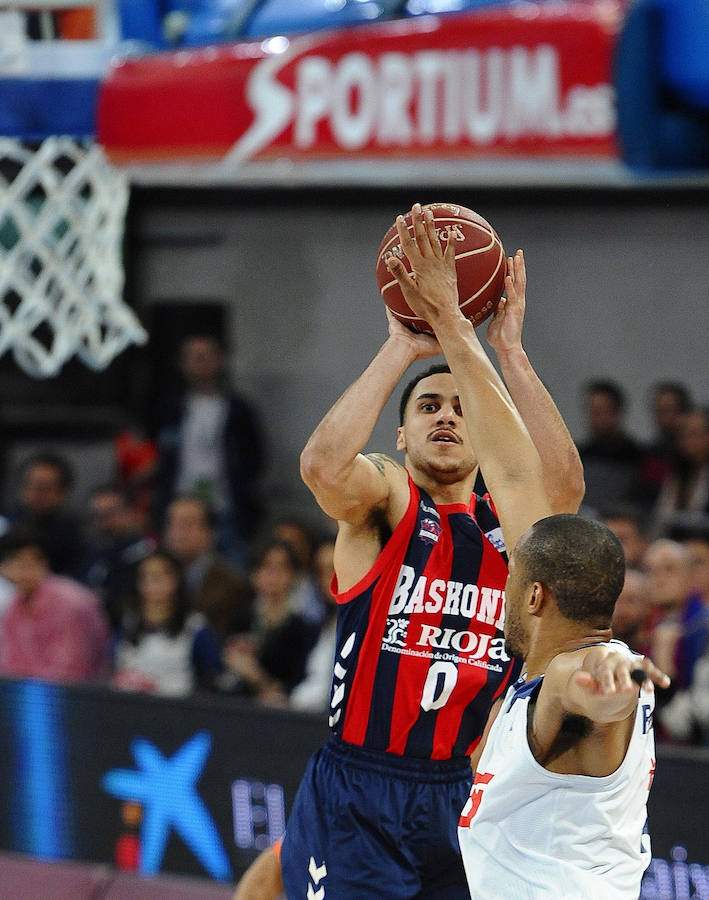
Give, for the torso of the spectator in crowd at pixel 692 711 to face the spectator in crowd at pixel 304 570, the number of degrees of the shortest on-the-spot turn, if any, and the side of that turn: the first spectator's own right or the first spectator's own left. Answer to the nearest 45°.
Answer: approximately 135° to the first spectator's own right

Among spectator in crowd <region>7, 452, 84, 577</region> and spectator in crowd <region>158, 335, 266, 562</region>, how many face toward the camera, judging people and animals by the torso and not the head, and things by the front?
2

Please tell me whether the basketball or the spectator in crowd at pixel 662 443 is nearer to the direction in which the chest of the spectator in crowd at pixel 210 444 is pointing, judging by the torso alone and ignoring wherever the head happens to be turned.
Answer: the basketball

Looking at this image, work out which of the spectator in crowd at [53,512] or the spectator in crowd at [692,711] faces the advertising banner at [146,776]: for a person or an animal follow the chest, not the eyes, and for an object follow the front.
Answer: the spectator in crowd at [53,512]

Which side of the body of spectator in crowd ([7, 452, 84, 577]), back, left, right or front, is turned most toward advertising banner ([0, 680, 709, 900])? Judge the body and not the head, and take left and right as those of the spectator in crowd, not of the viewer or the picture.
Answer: front

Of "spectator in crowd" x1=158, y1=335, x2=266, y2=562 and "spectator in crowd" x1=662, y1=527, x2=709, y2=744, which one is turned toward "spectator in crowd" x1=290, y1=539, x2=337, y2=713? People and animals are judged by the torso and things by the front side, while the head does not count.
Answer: "spectator in crowd" x1=158, y1=335, x2=266, y2=562

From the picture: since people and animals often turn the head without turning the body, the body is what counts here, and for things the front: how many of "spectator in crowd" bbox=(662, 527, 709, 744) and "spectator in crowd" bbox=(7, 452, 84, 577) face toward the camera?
2

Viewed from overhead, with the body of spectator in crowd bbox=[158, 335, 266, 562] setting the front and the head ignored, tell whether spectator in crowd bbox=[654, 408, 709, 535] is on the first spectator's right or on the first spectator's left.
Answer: on the first spectator's left

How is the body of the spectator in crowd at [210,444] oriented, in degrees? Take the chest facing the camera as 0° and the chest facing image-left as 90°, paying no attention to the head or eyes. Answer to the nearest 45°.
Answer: approximately 0°

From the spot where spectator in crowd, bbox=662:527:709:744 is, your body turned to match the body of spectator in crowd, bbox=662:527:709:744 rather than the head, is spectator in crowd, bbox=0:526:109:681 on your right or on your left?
on your right

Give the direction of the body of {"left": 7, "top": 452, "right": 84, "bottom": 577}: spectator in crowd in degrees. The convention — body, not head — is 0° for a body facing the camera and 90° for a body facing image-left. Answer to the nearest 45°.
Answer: approximately 0°

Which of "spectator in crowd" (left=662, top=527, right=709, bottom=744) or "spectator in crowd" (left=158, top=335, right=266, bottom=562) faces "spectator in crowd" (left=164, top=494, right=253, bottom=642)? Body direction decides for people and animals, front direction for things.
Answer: "spectator in crowd" (left=158, top=335, right=266, bottom=562)
